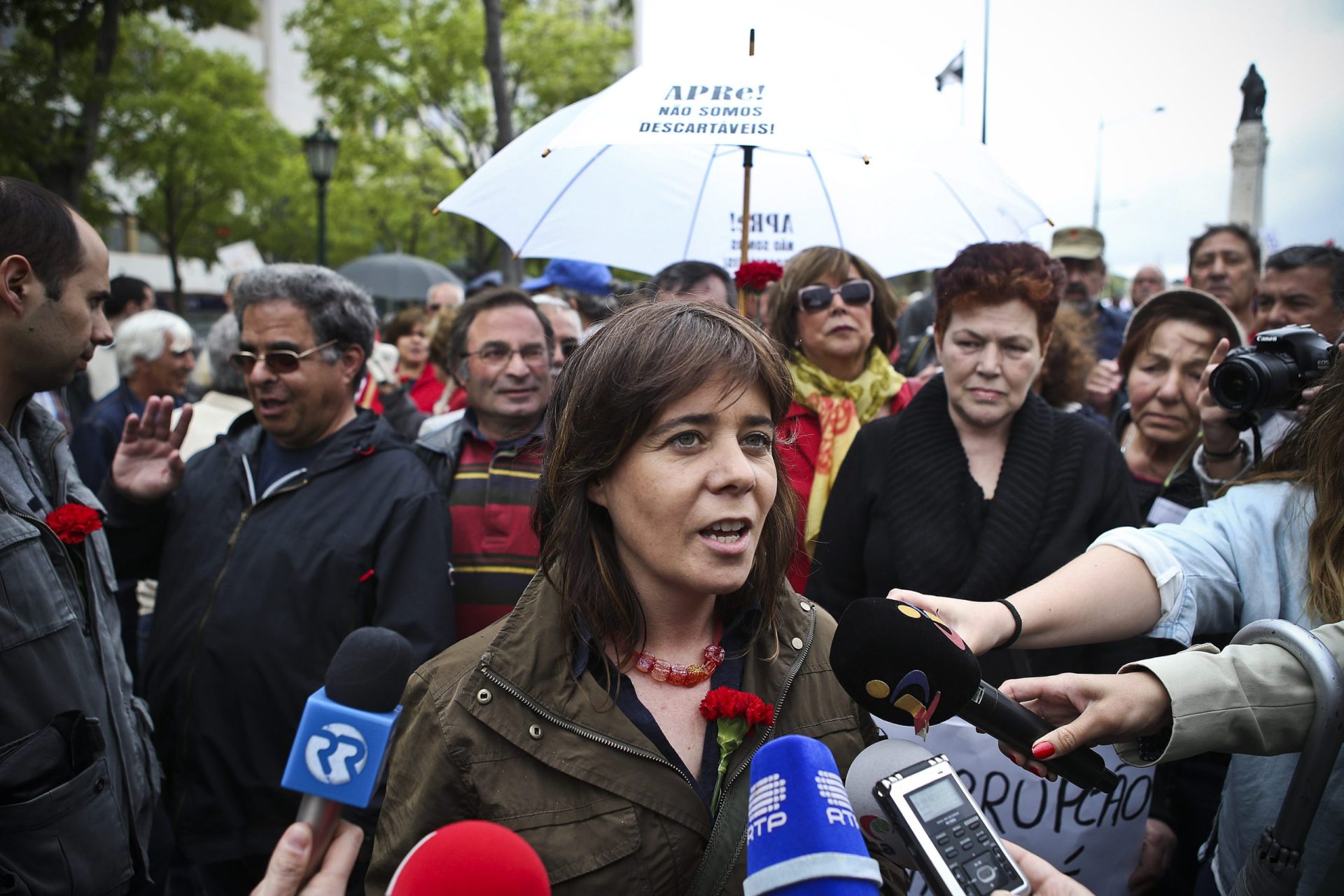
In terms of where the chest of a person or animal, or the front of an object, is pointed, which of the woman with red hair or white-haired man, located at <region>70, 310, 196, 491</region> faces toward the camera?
the woman with red hair

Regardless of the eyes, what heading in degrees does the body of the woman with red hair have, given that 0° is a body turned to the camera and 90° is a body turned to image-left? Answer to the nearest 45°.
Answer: approximately 0°

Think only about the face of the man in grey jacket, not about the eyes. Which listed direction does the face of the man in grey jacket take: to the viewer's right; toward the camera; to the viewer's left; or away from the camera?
to the viewer's right

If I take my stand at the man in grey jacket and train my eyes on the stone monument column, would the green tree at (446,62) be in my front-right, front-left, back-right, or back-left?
front-left

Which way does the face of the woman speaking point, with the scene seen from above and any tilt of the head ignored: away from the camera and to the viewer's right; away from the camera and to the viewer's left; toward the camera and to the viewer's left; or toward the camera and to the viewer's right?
toward the camera and to the viewer's right

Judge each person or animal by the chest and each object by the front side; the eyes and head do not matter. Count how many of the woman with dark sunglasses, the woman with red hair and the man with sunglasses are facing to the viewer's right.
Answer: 0

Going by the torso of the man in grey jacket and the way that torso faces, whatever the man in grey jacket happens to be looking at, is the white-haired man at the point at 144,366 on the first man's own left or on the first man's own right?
on the first man's own left

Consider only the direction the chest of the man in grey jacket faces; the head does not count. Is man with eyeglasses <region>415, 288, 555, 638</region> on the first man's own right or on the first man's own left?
on the first man's own left

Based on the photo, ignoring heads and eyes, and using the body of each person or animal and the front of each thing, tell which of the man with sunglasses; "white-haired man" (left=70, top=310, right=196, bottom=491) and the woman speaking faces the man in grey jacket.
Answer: the man with sunglasses

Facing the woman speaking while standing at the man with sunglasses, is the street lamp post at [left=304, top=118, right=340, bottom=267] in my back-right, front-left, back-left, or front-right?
back-left

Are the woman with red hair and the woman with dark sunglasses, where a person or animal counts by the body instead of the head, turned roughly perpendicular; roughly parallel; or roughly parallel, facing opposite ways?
roughly parallel

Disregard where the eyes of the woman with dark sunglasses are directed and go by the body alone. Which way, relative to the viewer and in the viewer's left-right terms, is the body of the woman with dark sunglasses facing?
facing the viewer

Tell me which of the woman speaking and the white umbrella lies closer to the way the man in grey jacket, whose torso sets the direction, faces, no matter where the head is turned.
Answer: the woman speaking

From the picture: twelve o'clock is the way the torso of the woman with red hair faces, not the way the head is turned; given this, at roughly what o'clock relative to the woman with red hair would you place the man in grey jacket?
The man in grey jacket is roughly at 2 o'clock from the woman with red hair.

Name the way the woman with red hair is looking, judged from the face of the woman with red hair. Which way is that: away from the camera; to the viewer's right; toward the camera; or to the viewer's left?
toward the camera
